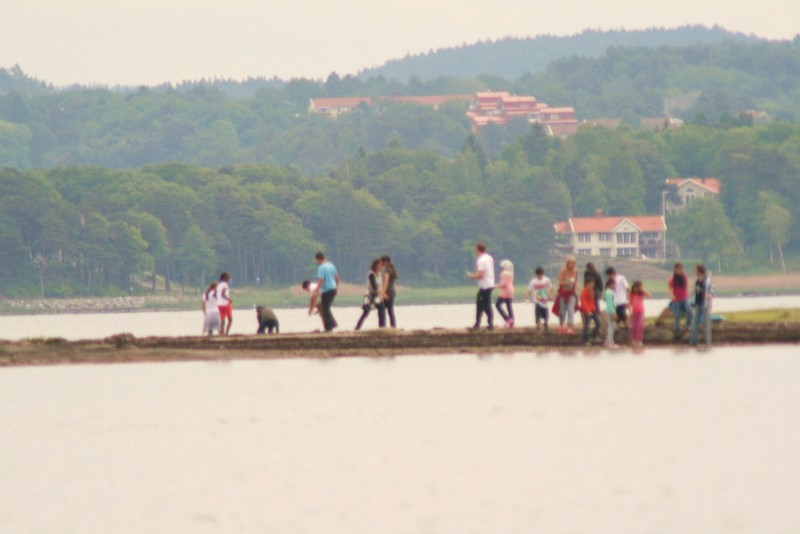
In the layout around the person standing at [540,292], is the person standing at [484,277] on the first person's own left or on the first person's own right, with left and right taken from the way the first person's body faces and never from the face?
on the first person's own right

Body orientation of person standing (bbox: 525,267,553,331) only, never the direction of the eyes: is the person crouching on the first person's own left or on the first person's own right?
on the first person's own right

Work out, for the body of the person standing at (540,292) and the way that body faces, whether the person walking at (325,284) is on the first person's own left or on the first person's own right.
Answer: on the first person's own right

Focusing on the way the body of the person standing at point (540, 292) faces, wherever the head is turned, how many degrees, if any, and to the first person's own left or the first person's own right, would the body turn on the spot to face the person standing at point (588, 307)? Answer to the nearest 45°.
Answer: approximately 45° to the first person's own left

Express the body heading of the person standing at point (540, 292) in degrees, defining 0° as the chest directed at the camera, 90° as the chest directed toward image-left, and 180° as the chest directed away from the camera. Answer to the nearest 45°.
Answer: approximately 0°
